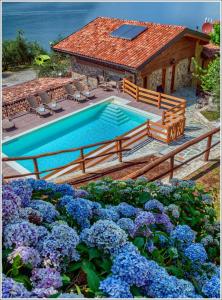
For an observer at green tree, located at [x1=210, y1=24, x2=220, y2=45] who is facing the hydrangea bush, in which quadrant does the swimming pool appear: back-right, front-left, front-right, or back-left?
front-right

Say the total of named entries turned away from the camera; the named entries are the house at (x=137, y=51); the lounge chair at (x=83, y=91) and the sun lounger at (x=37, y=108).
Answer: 0

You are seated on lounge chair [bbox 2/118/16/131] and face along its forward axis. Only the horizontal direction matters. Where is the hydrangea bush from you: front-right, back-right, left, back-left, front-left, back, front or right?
front-right

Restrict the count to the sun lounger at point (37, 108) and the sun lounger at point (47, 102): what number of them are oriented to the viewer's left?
0

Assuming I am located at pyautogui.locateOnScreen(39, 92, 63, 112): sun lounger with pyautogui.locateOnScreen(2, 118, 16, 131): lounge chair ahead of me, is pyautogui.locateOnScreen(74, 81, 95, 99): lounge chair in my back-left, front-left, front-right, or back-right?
back-left

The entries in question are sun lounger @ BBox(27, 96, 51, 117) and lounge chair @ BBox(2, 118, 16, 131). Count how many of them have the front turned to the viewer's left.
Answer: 0

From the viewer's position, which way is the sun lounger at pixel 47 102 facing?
facing the viewer and to the right of the viewer

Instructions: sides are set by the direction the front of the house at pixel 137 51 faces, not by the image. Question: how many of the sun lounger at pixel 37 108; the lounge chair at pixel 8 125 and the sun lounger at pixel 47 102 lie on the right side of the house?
3
